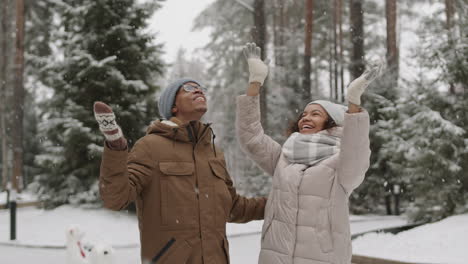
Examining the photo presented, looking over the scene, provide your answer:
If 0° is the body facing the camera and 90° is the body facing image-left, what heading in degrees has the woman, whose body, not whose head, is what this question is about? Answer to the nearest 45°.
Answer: approximately 45°

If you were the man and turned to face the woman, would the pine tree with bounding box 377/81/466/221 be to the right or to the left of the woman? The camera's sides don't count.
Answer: left

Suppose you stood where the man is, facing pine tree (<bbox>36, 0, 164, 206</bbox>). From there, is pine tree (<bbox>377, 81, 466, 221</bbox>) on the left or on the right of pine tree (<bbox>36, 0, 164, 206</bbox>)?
right

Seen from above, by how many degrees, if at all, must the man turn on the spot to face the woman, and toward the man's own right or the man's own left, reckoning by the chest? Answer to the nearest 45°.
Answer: approximately 45° to the man's own left

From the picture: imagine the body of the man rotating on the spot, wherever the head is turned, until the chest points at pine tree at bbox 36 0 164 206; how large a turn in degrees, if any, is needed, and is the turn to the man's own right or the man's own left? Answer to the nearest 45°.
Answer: approximately 135° to the man's own left

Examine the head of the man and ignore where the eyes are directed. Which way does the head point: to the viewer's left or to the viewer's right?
to the viewer's right

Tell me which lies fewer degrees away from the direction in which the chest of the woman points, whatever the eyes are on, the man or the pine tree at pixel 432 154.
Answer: the man

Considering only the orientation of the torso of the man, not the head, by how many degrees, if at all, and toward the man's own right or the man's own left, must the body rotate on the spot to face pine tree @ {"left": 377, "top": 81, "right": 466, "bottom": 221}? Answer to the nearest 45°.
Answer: approximately 90° to the man's own left

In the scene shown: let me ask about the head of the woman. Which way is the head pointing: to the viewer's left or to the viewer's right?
to the viewer's left

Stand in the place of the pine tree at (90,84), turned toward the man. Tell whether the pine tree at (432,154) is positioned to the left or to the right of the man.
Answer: left
